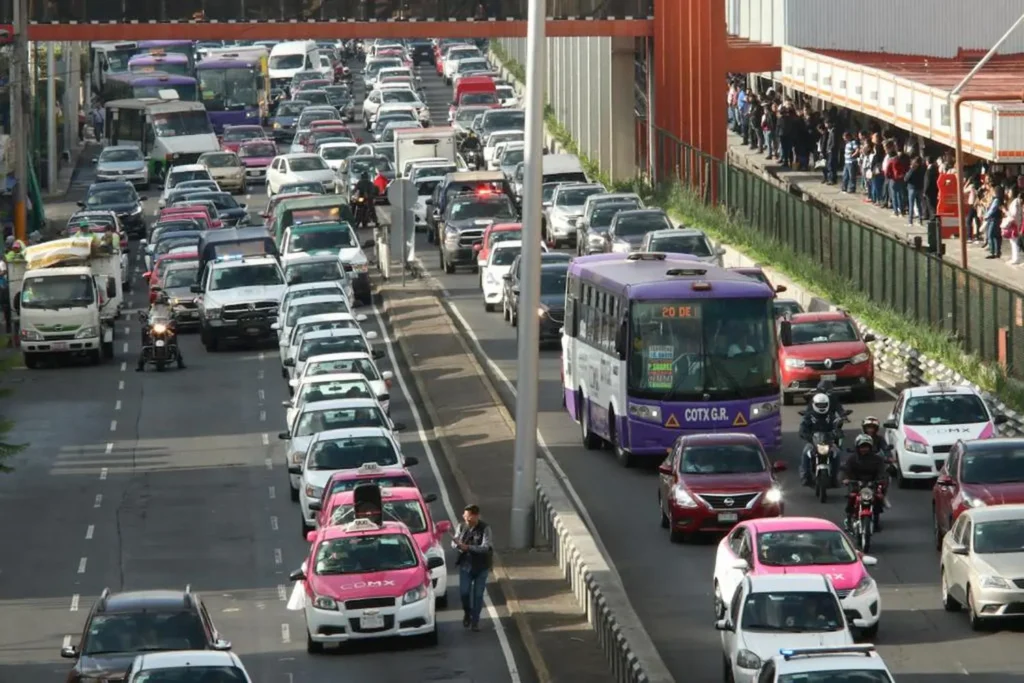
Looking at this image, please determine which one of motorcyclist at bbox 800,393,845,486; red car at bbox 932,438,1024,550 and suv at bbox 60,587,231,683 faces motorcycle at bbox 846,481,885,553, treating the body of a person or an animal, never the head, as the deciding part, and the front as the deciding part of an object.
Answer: the motorcyclist

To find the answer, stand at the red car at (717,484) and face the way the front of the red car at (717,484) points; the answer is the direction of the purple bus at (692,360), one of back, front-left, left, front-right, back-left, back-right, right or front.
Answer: back

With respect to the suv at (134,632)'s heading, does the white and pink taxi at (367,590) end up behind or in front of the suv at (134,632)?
behind

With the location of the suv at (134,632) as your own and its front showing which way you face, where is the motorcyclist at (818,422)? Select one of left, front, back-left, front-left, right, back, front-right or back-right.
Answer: back-left

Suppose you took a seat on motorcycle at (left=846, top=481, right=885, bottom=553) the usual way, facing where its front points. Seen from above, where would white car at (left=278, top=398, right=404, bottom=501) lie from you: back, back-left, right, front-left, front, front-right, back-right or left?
back-right
